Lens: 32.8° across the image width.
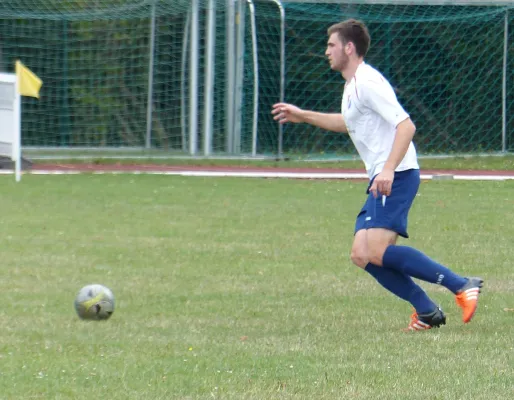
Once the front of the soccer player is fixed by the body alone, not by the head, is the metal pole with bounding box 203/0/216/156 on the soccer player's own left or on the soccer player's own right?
on the soccer player's own right

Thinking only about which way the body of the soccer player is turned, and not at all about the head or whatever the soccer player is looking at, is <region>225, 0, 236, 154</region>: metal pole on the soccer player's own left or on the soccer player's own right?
on the soccer player's own right

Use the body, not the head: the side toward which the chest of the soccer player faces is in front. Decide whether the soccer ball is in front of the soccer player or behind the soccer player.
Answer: in front

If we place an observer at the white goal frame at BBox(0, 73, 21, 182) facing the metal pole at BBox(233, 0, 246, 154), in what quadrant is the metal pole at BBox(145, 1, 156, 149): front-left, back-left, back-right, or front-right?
front-left

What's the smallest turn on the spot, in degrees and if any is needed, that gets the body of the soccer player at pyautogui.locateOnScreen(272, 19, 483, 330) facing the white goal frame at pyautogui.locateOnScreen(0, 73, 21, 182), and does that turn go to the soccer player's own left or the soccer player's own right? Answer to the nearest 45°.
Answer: approximately 45° to the soccer player's own right

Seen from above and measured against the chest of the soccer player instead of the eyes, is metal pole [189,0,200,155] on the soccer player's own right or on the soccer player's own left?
on the soccer player's own right

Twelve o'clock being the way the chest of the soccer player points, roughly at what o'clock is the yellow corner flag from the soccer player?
The yellow corner flag is roughly at 2 o'clock from the soccer player.

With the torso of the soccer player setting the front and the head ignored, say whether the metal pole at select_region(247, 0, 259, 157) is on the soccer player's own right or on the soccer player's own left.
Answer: on the soccer player's own right

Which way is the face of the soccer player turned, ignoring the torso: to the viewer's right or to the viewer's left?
to the viewer's left

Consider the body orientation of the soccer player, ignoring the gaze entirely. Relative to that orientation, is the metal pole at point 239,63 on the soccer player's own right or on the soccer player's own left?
on the soccer player's own right

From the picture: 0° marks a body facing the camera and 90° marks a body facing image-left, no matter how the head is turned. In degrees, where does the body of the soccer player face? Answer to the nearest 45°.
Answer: approximately 90°

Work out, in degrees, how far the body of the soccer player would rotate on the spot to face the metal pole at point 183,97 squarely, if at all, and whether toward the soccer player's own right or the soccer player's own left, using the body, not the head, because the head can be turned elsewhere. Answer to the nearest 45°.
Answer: approximately 90° to the soccer player's own right

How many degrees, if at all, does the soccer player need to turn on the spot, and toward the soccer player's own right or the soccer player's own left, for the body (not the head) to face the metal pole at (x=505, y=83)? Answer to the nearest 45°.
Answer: approximately 90° to the soccer player's own right
